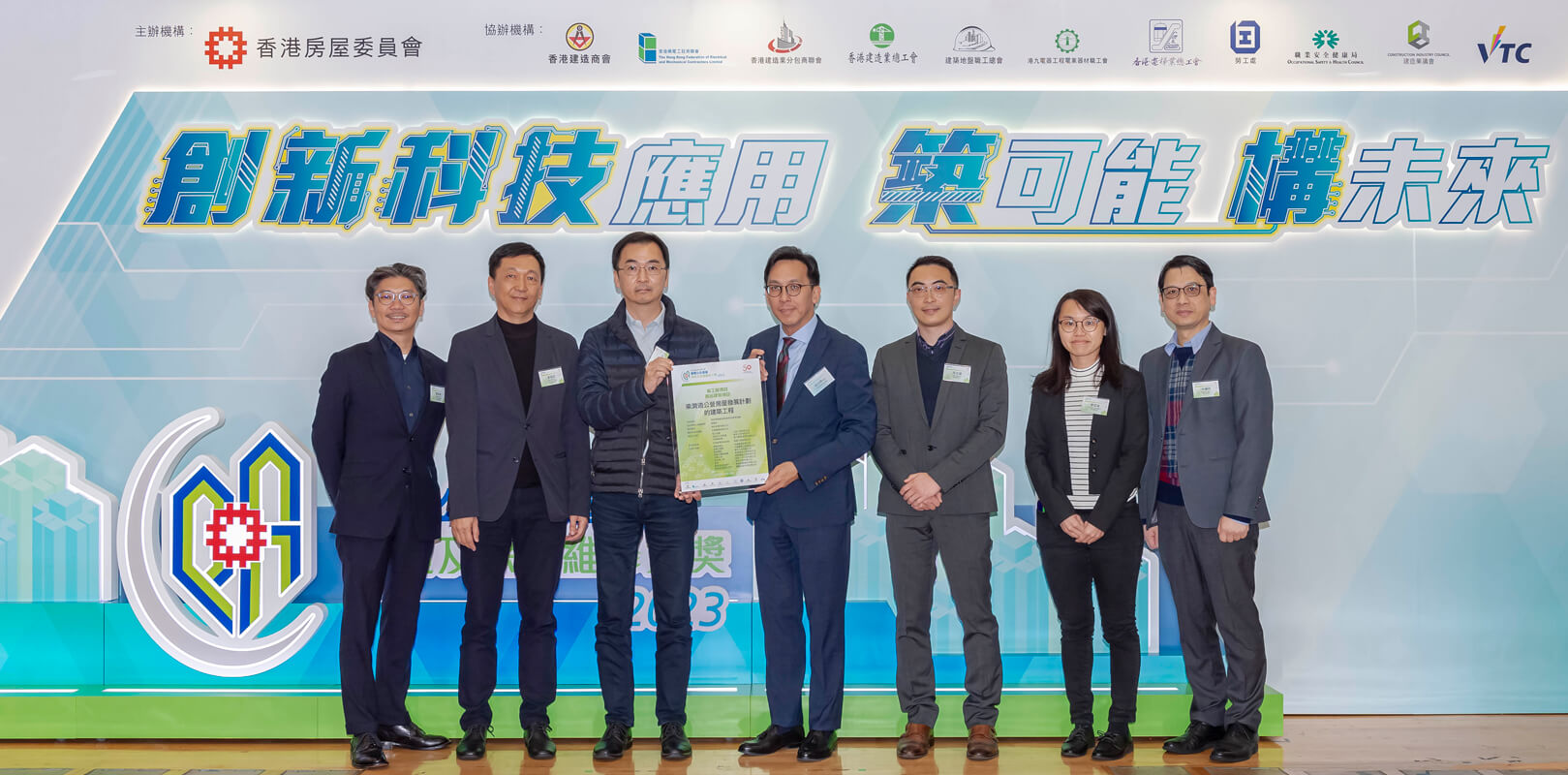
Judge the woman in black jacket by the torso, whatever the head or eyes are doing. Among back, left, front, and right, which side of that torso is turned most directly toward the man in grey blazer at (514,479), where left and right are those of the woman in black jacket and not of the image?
right

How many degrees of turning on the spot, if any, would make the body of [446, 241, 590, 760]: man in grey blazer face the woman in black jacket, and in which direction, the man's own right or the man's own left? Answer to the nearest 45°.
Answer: approximately 90° to the man's own left

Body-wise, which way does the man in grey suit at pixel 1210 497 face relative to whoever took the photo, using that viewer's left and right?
facing the viewer and to the left of the viewer

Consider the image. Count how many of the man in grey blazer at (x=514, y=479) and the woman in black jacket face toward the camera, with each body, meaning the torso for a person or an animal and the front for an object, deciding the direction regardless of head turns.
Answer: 2

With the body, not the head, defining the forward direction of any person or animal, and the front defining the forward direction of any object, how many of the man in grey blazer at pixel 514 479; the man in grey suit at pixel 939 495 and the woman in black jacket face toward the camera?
3

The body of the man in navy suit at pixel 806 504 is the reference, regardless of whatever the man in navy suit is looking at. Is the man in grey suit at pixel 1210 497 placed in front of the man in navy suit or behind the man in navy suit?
behind

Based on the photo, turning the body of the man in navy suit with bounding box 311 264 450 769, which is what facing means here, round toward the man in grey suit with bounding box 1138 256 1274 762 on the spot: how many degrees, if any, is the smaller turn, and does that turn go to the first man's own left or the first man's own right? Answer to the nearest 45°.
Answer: approximately 45° to the first man's own left

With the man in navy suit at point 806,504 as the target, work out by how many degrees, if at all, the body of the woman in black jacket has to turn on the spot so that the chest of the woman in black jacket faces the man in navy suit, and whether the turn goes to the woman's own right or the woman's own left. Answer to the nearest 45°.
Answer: approximately 90° to the woman's own right

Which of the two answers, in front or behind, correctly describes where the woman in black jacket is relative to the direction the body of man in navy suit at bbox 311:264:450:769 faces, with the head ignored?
in front

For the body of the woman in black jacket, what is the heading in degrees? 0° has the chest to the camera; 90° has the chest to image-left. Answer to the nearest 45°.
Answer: approximately 0°
